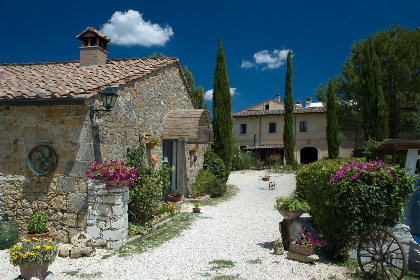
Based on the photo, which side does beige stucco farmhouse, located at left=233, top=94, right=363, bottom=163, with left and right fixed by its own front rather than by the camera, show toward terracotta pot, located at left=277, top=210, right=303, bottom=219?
front

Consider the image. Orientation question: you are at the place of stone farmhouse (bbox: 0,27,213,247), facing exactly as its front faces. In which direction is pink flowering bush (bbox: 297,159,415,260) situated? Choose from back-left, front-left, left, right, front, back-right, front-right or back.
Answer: front

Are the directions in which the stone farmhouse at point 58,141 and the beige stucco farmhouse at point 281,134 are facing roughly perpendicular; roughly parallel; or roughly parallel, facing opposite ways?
roughly perpendicular

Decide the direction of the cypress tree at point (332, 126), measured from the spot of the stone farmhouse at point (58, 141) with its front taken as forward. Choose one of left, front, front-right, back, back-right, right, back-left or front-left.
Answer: left

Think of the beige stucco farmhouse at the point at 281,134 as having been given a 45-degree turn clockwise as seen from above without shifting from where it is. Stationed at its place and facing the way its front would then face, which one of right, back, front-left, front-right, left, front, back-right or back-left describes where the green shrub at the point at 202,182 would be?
front-left

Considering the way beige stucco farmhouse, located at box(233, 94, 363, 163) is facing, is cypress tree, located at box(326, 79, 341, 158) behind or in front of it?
in front

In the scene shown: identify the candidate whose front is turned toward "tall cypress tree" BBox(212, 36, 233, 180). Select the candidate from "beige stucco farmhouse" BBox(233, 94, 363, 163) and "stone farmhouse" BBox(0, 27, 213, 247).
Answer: "beige stucco farmhouse" BBox(233, 94, 363, 163)

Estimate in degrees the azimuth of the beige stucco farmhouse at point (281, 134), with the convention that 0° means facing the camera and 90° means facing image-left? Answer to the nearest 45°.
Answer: approximately 0°

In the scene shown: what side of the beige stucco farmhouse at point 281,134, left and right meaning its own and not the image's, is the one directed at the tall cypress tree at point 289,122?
front

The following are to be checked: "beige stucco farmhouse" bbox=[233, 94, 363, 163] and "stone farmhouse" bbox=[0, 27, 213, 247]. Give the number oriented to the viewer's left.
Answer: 0
